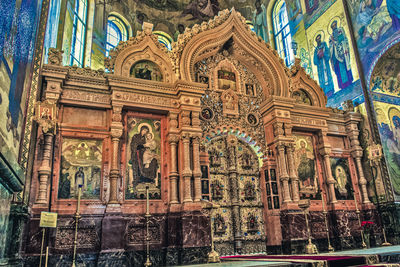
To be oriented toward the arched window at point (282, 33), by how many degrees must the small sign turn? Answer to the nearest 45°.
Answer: approximately 135° to its left

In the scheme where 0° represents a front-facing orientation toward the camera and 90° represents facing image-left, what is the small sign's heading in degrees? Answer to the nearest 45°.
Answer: approximately 0°

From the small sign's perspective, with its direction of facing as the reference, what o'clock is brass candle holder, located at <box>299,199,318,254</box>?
The brass candle holder is roughly at 9 o'clock from the small sign.

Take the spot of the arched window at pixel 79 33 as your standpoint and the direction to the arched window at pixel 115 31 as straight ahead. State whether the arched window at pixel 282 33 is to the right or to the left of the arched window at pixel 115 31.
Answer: right
